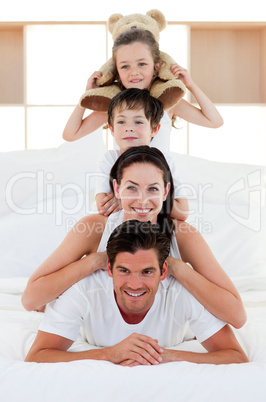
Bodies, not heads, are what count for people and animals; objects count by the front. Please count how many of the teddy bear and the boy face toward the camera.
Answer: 2

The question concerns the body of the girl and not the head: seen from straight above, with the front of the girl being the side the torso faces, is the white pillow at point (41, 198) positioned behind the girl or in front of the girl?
behind

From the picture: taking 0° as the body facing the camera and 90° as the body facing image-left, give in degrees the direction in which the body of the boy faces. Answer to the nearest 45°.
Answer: approximately 0°

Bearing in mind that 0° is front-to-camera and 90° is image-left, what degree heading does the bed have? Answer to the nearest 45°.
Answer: approximately 0°

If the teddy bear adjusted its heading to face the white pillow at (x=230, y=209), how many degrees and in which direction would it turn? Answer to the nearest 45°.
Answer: approximately 135° to its left

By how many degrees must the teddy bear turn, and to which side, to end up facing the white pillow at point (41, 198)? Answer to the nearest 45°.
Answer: approximately 135° to its right
